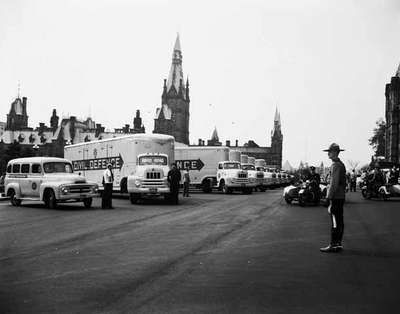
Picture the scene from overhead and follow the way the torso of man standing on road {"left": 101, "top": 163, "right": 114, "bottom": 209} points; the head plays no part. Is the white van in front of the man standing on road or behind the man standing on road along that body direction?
behind

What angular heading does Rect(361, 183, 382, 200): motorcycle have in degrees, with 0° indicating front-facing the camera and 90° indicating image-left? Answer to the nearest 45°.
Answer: approximately 45°

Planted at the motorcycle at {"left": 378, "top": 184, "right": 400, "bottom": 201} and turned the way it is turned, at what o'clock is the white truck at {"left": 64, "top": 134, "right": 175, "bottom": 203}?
The white truck is roughly at 1 o'clock from the motorcycle.

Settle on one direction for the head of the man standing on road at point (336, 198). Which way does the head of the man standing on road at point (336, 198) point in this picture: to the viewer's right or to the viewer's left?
to the viewer's left

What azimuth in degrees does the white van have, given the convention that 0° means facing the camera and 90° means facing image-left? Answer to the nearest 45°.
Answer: approximately 315°

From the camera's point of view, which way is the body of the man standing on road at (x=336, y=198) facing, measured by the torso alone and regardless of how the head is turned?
to the viewer's left

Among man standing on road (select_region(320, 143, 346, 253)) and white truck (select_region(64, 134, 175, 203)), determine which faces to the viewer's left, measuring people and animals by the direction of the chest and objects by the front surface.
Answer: the man standing on road

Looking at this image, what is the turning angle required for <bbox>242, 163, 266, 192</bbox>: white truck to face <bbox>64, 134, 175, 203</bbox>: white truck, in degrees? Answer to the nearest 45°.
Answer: approximately 90° to its right

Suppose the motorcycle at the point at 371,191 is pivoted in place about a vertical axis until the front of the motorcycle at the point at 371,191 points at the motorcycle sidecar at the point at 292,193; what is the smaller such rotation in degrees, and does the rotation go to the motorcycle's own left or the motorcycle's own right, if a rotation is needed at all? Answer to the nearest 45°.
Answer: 0° — it already faces it

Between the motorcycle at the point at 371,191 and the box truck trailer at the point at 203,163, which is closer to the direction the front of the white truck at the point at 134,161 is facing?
the motorcycle

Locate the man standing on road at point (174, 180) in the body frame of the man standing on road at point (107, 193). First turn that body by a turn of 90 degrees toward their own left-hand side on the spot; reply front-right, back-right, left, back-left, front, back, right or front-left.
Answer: front
